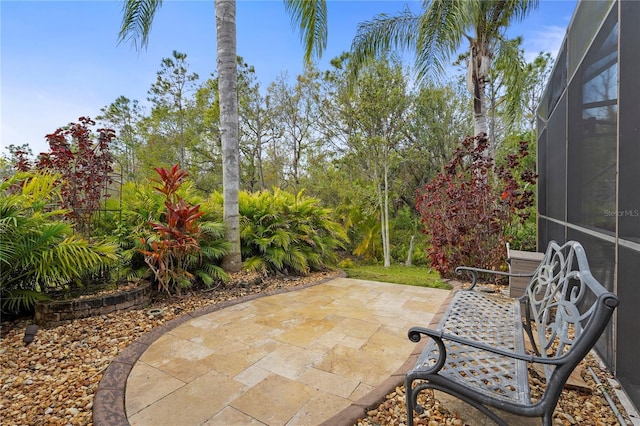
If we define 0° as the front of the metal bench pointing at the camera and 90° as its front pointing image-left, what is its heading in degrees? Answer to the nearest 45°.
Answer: approximately 90°

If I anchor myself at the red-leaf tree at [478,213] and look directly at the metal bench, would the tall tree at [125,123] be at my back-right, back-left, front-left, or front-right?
back-right

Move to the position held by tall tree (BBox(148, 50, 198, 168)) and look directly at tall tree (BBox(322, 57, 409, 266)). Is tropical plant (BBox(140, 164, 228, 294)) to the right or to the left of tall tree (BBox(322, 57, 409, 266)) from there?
right

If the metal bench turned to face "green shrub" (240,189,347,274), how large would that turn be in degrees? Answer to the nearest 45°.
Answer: approximately 45° to its right

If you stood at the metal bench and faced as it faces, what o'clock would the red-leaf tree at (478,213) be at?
The red-leaf tree is roughly at 3 o'clock from the metal bench.

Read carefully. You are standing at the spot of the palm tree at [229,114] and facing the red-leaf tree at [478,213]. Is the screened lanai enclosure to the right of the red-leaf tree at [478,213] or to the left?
right

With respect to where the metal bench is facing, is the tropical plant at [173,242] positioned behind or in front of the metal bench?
in front

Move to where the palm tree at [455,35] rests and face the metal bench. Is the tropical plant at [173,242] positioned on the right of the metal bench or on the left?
right

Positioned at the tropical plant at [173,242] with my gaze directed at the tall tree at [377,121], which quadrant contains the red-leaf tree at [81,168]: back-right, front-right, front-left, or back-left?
back-left
